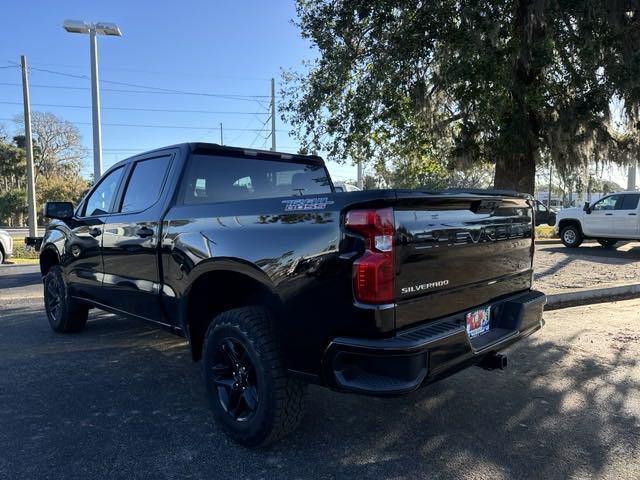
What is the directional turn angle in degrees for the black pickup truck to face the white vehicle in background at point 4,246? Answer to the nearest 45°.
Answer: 0° — it already faces it

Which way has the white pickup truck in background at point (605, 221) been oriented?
to the viewer's left

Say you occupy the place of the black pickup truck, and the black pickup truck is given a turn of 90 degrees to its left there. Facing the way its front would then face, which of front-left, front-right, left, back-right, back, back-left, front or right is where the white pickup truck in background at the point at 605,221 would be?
back

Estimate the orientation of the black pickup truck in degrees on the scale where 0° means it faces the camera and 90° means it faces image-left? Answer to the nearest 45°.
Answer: approximately 135°

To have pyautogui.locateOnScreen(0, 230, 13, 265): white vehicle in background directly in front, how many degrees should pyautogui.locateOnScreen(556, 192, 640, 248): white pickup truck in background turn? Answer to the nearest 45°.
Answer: approximately 45° to its left

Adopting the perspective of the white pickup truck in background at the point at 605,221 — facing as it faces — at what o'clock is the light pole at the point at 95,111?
The light pole is roughly at 11 o'clock from the white pickup truck in background.
